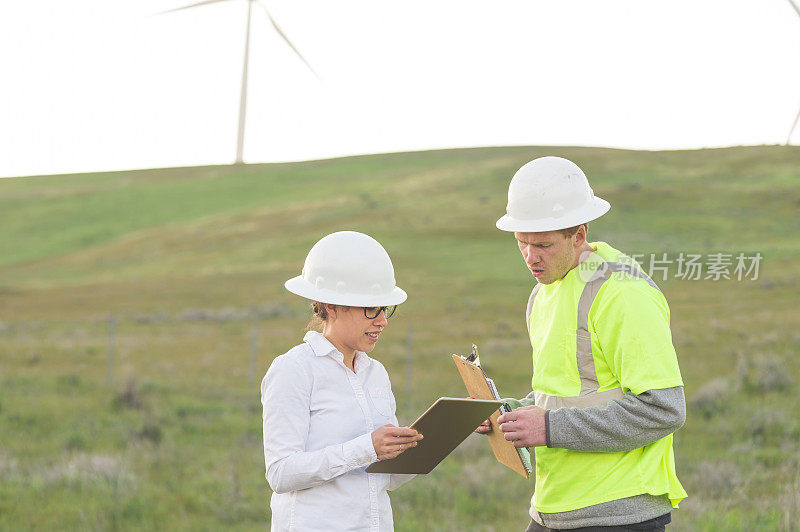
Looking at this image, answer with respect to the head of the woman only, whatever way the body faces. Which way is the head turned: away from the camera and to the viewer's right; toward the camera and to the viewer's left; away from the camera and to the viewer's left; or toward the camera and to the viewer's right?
toward the camera and to the viewer's right

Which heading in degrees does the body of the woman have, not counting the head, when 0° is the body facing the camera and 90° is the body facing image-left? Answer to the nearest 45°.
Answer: approximately 315°

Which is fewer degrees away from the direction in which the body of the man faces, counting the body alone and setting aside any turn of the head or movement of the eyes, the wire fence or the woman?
the woman

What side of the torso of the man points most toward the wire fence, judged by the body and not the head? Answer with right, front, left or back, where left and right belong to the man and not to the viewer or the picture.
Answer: right

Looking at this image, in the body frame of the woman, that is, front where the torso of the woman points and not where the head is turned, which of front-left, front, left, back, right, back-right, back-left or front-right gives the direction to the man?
front-left

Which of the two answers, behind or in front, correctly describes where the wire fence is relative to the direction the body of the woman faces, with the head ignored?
behind

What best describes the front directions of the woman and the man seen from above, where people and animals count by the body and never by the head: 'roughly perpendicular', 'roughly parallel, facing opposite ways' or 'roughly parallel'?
roughly perpendicular

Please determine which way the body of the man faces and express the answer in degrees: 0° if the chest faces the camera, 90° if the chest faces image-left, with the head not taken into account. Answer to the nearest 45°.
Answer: approximately 45°

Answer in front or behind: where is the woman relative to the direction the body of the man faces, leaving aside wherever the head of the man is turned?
in front

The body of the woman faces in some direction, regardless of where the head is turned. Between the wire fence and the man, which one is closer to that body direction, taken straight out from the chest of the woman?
the man
